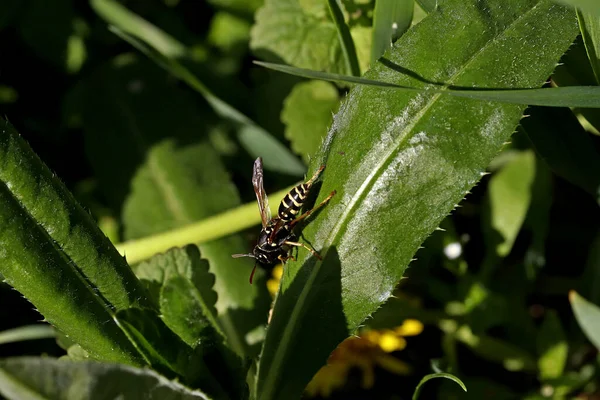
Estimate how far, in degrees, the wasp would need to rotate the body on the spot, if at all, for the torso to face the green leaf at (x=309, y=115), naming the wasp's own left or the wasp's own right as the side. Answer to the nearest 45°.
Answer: approximately 135° to the wasp's own right

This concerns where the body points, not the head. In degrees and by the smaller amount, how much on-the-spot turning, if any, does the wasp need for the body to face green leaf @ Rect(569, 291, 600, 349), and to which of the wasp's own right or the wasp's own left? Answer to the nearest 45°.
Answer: approximately 135° to the wasp's own left

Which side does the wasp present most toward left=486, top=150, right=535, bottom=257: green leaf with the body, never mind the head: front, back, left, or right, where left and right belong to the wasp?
back

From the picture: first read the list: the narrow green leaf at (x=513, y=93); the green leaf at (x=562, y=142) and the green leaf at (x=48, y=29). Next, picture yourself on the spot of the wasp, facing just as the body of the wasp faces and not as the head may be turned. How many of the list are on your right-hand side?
1

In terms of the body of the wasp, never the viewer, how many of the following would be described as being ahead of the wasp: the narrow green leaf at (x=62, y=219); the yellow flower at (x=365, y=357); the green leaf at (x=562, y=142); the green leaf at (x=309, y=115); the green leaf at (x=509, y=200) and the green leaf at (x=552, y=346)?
1

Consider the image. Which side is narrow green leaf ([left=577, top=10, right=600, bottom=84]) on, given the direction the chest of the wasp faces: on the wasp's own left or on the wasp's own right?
on the wasp's own left

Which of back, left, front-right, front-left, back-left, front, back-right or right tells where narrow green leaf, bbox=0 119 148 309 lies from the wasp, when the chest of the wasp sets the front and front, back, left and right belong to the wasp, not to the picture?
front

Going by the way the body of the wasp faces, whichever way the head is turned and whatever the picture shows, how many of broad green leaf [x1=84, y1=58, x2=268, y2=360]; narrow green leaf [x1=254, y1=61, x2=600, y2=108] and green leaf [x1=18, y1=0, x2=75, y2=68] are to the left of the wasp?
1

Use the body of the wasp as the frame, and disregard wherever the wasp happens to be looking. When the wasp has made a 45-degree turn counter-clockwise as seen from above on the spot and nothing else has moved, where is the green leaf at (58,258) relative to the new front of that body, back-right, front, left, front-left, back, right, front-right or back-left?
front-right

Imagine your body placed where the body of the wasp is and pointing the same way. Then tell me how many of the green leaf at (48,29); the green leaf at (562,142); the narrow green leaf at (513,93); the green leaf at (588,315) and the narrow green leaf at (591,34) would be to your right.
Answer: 1

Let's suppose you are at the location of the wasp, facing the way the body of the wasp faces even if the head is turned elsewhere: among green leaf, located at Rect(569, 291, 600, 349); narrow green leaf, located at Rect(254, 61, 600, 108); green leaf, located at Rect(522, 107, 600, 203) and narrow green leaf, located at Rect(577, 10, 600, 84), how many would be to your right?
0

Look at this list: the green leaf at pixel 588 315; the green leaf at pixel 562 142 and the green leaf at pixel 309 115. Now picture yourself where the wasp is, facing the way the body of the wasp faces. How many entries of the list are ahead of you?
0

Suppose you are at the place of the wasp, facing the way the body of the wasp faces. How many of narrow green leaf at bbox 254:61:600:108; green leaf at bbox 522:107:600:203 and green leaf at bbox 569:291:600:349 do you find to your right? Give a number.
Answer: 0

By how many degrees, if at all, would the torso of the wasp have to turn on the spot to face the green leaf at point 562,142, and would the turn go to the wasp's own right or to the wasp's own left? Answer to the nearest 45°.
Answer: approximately 135° to the wasp's own left

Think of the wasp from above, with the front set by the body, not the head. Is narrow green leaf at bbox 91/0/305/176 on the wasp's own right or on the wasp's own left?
on the wasp's own right

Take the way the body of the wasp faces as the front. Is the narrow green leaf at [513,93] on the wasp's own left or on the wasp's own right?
on the wasp's own left
